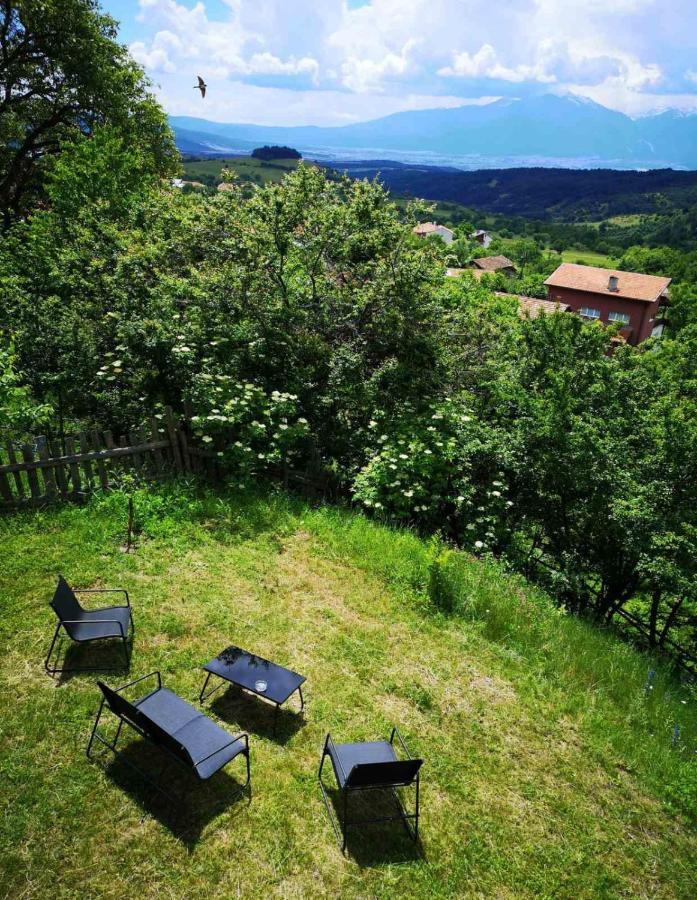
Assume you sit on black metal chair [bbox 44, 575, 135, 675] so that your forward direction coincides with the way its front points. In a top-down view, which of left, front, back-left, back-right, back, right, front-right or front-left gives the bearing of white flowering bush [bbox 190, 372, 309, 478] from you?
front-left

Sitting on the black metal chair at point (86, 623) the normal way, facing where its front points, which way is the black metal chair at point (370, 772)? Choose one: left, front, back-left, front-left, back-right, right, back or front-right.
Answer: front-right

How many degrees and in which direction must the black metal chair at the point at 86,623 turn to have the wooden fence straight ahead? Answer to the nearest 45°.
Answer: approximately 90° to its left

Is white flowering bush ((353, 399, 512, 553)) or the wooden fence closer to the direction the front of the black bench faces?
the white flowering bush

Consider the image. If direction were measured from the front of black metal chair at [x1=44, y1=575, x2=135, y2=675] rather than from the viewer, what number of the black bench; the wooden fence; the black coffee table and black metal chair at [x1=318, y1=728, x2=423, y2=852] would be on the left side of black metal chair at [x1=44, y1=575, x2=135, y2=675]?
1

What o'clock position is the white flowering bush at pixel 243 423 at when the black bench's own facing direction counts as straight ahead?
The white flowering bush is roughly at 11 o'clock from the black bench.

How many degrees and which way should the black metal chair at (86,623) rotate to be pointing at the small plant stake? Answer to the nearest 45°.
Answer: approximately 90° to its left

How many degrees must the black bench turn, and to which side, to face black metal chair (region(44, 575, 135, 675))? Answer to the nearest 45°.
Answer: approximately 90° to its left

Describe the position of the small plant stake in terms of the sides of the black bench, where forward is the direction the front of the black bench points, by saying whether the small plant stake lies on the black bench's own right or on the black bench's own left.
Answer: on the black bench's own left

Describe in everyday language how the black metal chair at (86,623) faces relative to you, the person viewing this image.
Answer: facing to the right of the viewer

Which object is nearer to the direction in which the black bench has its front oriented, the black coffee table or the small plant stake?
the black coffee table

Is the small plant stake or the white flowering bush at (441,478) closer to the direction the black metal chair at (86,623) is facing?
the white flowering bush

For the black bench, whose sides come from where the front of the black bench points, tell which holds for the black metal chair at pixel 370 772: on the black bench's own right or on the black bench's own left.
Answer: on the black bench's own right

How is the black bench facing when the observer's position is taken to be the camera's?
facing away from the viewer and to the right of the viewer

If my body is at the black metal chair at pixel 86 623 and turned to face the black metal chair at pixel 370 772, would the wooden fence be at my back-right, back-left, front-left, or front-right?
back-left

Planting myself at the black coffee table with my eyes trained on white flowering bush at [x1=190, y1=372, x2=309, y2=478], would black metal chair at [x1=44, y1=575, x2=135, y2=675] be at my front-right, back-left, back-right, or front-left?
front-left
